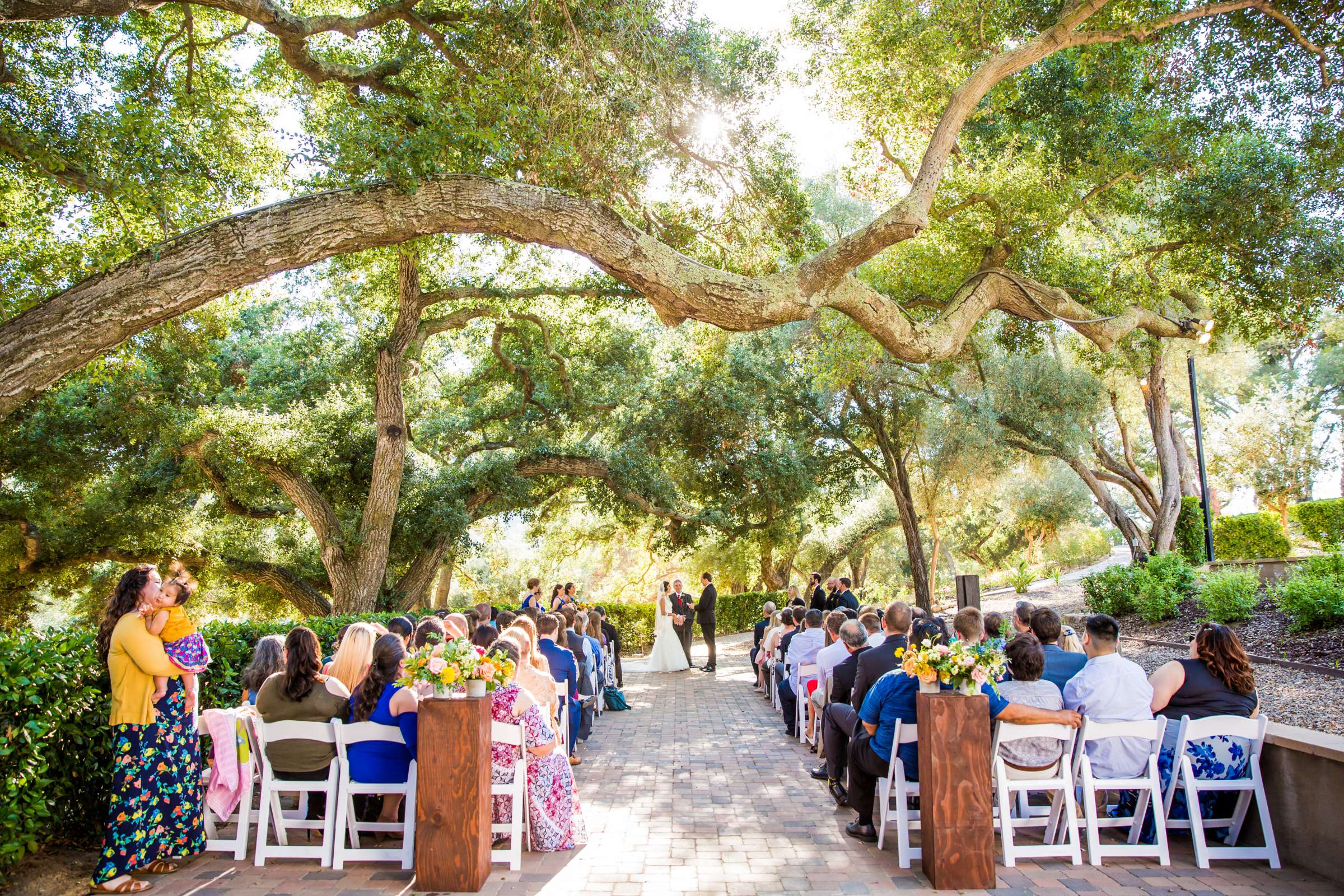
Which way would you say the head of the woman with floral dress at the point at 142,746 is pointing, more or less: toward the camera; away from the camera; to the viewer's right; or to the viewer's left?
to the viewer's right

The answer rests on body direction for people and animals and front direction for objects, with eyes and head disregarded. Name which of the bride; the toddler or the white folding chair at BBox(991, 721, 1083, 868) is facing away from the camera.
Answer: the white folding chair

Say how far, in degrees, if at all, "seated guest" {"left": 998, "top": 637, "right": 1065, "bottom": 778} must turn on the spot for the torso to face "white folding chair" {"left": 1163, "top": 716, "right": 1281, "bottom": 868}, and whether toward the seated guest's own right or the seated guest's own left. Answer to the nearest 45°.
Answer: approximately 90° to the seated guest's own right

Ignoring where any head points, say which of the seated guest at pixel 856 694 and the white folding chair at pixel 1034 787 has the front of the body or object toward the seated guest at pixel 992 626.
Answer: the white folding chair

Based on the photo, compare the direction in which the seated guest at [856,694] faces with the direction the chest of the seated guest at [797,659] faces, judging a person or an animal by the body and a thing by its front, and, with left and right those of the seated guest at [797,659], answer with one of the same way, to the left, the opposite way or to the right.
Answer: the same way

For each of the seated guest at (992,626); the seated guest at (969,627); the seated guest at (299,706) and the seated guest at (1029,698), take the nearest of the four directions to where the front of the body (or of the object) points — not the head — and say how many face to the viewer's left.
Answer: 0

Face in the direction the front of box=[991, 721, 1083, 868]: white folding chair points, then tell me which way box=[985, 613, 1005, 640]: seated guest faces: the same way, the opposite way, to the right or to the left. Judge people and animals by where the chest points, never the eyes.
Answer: the same way

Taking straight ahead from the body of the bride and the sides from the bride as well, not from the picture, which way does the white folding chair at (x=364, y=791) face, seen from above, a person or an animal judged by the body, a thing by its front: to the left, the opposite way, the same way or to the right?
to the left

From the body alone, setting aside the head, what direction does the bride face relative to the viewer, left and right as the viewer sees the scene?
facing to the right of the viewer

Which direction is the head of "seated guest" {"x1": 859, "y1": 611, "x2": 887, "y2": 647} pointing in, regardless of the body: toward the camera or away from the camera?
away from the camera

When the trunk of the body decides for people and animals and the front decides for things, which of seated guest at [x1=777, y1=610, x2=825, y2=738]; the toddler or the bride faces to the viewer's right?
the bride

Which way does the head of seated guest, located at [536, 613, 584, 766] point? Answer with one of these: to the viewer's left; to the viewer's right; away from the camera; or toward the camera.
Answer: away from the camera

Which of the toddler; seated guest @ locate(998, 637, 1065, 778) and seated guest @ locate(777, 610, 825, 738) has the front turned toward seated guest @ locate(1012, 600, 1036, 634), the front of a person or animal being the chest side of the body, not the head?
seated guest @ locate(998, 637, 1065, 778)

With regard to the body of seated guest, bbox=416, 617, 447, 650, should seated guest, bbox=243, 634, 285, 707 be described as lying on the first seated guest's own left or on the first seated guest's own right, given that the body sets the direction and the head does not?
on the first seated guest's own left

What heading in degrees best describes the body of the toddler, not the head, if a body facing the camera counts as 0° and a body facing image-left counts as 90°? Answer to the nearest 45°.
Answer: approximately 90°

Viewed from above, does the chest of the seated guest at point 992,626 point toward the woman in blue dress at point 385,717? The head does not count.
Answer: no

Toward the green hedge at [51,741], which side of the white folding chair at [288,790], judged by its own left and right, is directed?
left

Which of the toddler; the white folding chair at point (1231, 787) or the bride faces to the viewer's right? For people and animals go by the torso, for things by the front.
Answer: the bride

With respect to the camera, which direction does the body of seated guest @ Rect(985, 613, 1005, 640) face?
away from the camera

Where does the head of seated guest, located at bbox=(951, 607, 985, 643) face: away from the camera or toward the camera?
away from the camera

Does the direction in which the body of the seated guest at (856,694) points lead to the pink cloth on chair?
no

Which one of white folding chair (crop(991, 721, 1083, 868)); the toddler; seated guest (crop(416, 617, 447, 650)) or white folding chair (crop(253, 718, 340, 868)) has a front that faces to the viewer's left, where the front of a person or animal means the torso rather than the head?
the toddler

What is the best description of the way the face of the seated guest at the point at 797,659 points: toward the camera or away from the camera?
away from the camera
